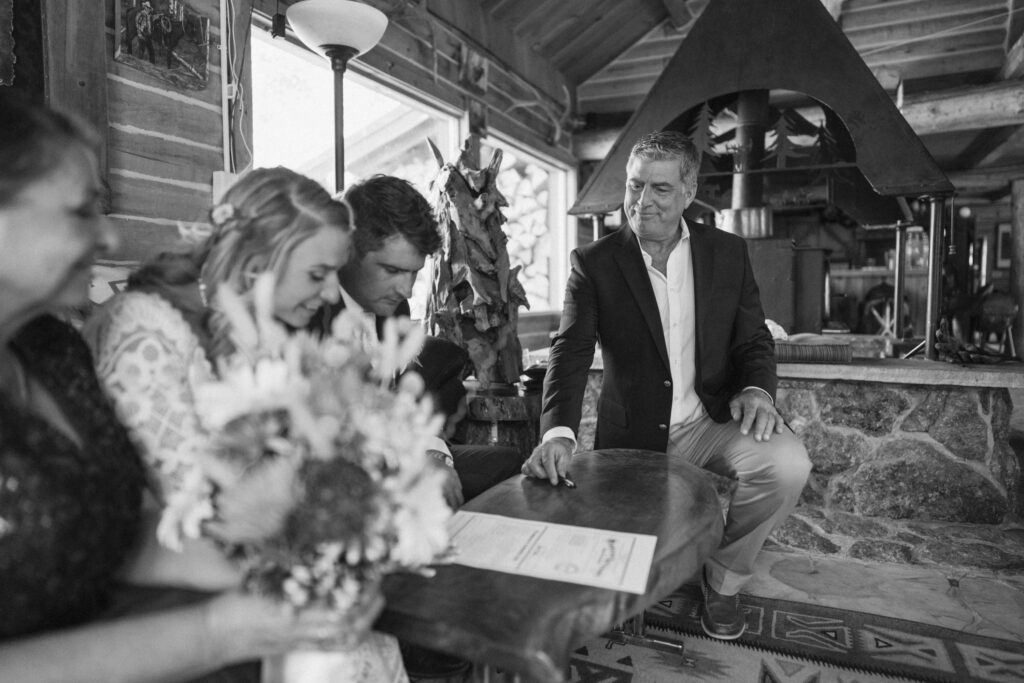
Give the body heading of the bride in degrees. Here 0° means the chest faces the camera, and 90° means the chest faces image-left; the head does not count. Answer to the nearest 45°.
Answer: approximately 270°

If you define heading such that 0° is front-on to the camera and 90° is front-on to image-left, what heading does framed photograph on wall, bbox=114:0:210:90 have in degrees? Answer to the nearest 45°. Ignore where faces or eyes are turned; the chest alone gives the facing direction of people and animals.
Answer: approximately 315°

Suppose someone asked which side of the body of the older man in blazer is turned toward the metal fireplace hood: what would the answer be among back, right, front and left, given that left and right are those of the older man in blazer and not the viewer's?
back

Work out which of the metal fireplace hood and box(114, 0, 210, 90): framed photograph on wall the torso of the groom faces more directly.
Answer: the metal fireplace hood

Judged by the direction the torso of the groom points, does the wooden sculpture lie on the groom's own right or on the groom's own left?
on the groom's own left

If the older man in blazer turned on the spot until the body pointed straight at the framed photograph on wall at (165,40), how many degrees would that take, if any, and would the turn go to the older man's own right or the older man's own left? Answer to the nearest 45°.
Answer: approximately 90° to the older man's own right

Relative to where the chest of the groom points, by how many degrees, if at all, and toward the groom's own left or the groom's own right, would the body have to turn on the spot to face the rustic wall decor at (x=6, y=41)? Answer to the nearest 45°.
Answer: approximately 135° to the groom's own right

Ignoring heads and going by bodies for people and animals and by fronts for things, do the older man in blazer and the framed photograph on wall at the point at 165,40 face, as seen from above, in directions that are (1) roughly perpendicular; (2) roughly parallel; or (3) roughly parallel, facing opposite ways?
roughly perpendicular
